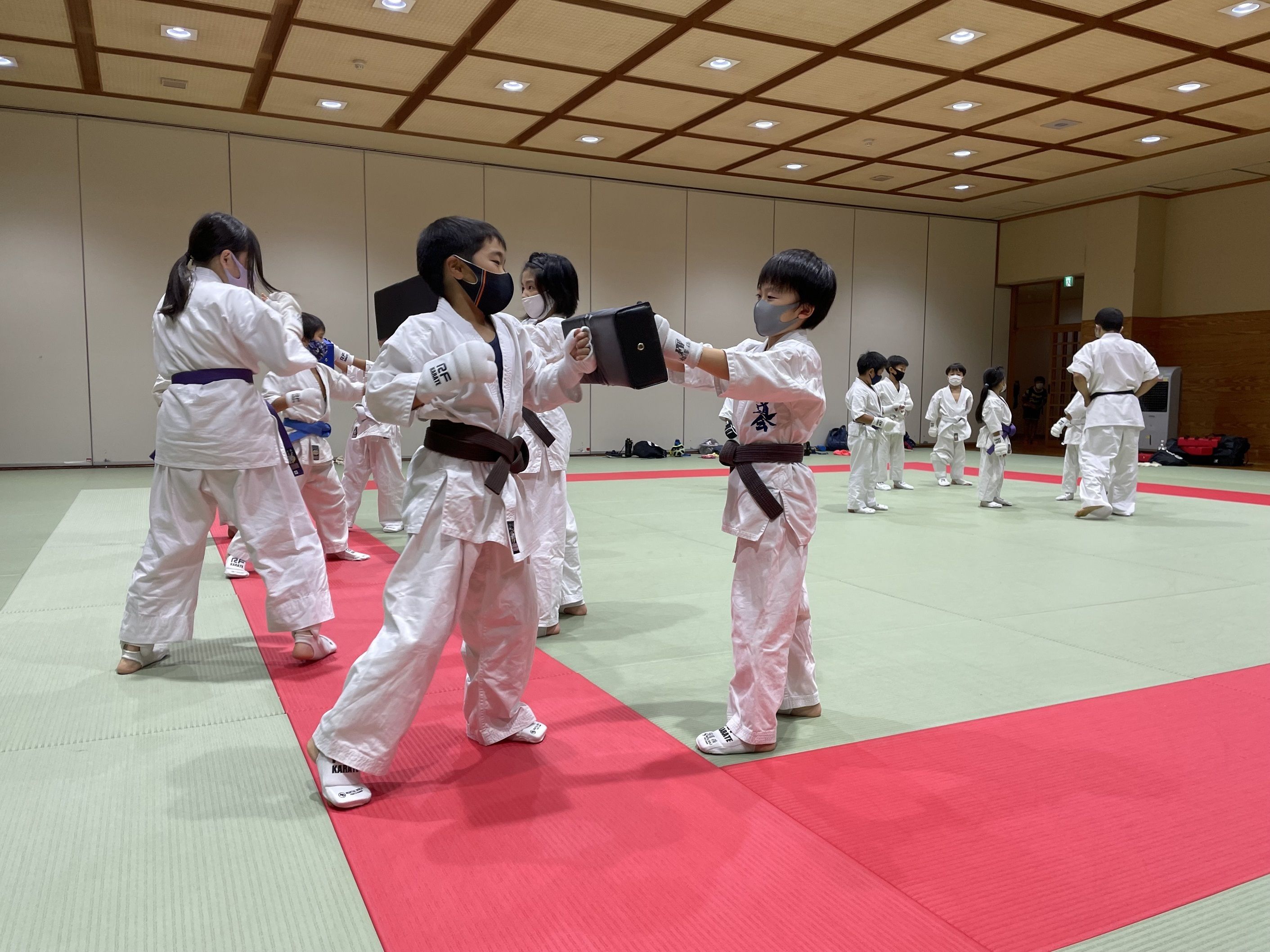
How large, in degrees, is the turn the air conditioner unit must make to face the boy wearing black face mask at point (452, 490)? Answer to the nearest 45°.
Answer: approximately 45° to its left

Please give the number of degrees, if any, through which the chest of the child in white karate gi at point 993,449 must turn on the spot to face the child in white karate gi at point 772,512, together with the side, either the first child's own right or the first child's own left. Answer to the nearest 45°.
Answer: approximately 90° to the first child's own right

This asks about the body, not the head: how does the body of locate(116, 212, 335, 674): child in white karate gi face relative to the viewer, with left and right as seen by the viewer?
facing away from the viewer and to the right of the viewer

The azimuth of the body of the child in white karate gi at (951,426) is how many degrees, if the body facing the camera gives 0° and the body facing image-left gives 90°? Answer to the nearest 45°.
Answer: approximately 0°

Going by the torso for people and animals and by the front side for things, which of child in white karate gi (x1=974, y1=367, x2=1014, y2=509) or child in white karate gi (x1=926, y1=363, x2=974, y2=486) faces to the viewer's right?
child in white karate gi (x1=974, y1=367, x2=1014, y2=509)
